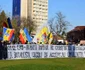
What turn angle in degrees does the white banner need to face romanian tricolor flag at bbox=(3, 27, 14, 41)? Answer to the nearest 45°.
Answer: approximately 135° to its right

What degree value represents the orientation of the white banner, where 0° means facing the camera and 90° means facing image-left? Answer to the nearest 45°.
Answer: approximately 0°
